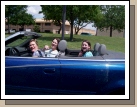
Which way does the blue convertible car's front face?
to the viewer's left

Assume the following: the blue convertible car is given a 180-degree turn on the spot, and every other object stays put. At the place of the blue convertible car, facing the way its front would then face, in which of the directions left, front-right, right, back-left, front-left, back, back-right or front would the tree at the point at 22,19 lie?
left

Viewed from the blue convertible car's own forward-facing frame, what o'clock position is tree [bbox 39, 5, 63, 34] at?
The tree is roughly at 3 o'clock from the blue convertible car.
